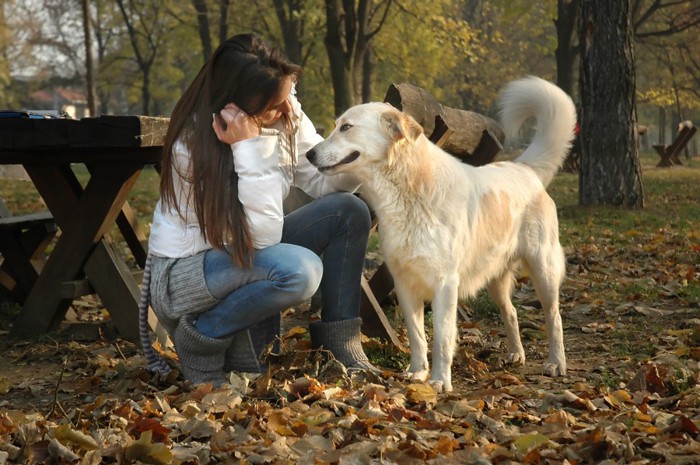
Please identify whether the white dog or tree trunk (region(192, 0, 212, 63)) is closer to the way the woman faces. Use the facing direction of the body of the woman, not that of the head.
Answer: the white dog

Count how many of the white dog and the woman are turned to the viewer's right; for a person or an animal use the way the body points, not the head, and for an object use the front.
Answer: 1

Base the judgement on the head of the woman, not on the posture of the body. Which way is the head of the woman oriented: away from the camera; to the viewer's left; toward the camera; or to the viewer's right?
to the viewer's right

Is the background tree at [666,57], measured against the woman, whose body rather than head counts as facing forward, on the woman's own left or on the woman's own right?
on the woman's own left

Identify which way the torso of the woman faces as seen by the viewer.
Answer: to the viewer's right

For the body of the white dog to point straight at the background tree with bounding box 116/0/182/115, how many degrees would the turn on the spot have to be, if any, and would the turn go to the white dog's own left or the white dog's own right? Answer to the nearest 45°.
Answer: approximately 135° to the white dog's own right

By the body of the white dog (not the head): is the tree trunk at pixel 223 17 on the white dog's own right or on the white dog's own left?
on the white dog's own right

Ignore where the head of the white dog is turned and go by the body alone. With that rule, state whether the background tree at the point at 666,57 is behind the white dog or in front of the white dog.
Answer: behind

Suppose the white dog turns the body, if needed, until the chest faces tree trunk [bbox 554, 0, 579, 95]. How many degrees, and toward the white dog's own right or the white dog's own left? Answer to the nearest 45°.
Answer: approximately 135° to the white dog's own right

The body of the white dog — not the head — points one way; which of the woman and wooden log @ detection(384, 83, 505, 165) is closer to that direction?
the woman

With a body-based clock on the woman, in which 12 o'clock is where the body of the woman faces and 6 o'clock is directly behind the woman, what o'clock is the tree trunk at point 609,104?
The tree trunk is roughly at 10 o'clock from the woman.

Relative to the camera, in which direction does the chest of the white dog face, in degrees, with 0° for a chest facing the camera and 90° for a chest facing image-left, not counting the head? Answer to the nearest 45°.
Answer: approximately 45°
